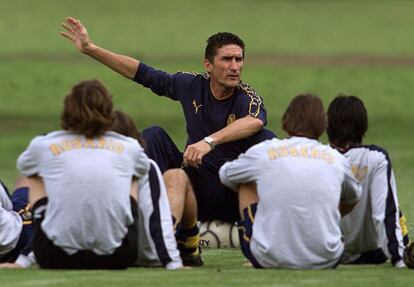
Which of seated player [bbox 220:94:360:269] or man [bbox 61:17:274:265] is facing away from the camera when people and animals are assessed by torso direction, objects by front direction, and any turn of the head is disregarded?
the seated player

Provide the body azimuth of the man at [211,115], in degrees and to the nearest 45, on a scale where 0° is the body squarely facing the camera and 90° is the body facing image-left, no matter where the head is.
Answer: approximately 0°

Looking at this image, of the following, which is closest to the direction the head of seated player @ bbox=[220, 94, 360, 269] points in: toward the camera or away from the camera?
away from the camera

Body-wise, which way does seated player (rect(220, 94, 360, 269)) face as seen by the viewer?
away from the camera

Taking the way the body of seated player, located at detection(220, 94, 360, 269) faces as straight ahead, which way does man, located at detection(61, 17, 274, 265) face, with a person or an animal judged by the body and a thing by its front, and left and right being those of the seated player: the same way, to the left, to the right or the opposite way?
the opposite way

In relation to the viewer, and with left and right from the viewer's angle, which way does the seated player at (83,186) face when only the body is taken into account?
facing away from the viewer

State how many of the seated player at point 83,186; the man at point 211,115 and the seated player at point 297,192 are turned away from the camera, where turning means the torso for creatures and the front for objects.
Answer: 2

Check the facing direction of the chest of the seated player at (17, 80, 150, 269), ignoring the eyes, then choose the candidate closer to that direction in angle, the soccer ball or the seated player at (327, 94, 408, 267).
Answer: the soccer ball

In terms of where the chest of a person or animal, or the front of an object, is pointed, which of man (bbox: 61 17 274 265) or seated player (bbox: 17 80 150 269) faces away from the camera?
the seated player
